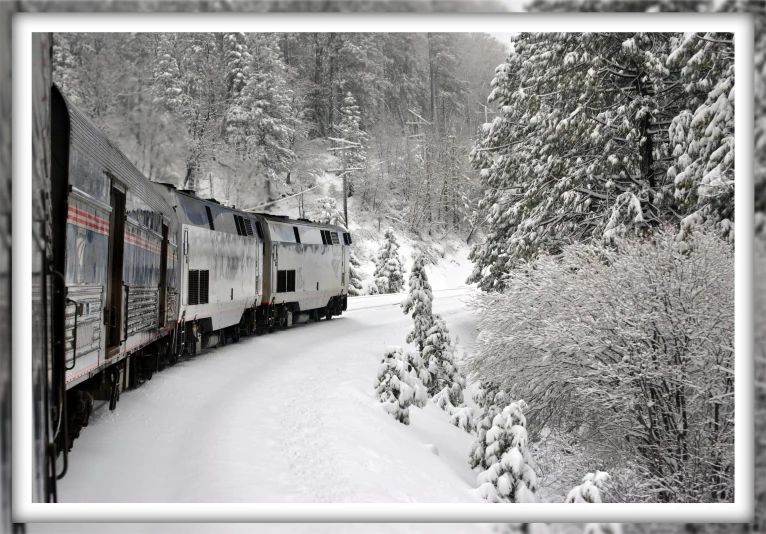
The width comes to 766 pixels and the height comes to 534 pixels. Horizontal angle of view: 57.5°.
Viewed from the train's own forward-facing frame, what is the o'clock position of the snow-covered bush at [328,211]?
The snow-covered bush is roughly at 12 o'clock from the train.

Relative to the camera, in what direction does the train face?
facing away from the viewer and to the right of the viewer

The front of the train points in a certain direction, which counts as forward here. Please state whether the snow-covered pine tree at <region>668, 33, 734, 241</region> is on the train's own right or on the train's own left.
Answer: on the train's own right
